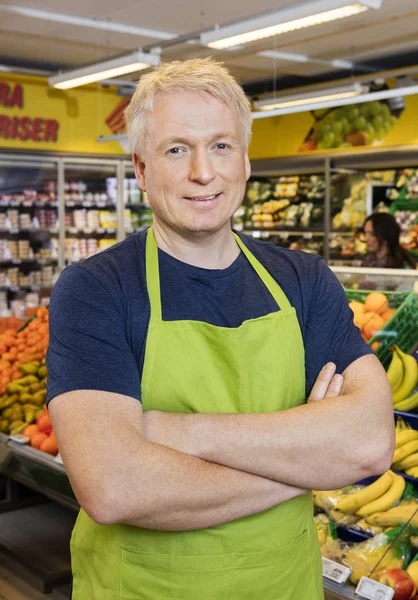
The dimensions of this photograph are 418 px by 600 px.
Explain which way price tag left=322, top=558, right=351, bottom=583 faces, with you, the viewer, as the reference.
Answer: facing the viewer and to the left of the viewer

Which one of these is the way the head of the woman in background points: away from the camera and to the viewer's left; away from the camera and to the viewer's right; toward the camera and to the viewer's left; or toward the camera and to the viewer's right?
toward the camera and to the viewer's left

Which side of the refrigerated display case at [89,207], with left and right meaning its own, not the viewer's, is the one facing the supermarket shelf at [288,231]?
left

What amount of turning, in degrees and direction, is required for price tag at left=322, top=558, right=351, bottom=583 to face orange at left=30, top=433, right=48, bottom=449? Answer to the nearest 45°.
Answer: approximately 90° to its right

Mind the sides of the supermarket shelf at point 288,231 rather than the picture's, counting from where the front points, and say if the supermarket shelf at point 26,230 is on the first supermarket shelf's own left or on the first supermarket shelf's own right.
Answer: on the first supermarket shelf's own right

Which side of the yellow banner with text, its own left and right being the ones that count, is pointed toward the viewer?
front

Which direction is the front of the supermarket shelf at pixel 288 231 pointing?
toward the camera

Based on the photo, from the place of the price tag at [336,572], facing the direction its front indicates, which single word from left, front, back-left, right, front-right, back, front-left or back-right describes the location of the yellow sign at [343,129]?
back-right

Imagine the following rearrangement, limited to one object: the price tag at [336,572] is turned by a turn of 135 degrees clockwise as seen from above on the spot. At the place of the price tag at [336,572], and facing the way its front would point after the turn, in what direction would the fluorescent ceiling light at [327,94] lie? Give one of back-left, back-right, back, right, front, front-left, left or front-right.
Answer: front
